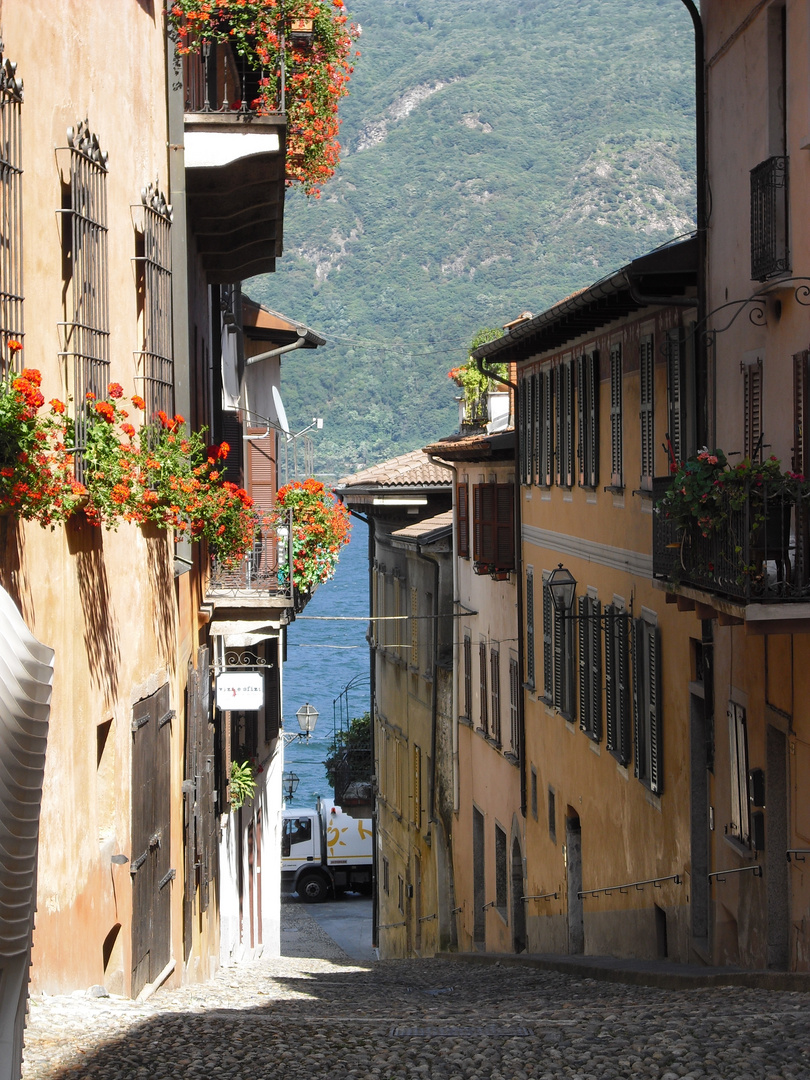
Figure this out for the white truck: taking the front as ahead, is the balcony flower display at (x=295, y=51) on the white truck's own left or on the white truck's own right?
on the white truck's own left

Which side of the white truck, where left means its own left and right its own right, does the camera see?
left

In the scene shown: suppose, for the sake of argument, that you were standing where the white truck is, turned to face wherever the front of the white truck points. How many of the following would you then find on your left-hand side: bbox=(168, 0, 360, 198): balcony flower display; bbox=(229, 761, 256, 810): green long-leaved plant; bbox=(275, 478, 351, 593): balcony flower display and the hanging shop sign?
4

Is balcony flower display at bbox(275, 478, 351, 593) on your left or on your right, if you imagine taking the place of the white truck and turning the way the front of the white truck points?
on your left

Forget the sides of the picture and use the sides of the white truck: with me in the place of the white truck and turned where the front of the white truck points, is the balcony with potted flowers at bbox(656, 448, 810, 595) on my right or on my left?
on my left

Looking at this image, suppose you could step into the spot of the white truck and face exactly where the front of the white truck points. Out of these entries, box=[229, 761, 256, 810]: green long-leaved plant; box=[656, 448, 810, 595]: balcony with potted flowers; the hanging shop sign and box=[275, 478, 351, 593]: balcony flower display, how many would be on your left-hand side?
4

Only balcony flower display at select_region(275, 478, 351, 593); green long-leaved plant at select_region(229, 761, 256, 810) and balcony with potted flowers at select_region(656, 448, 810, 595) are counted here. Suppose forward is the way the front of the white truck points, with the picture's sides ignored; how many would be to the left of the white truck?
3

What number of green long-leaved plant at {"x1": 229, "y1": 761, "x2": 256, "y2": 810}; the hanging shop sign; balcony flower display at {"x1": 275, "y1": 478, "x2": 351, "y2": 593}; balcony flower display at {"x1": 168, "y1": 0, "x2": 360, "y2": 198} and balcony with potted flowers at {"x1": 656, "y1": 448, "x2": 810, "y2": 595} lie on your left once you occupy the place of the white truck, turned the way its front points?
5

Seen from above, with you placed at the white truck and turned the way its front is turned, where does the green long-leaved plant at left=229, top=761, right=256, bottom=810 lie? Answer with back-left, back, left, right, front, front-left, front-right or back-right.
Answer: left

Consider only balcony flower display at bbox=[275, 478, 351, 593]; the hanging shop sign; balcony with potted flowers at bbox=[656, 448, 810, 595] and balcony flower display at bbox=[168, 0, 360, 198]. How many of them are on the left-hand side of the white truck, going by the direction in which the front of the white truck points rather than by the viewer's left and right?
4

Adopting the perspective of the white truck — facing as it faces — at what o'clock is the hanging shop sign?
The hanging shop sign is roughly at 9 o'clock from the white truck.
